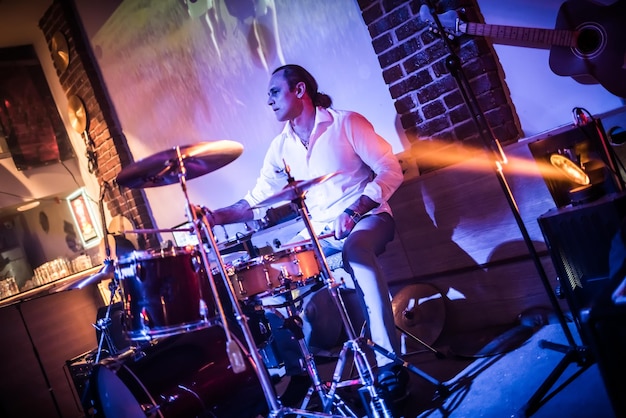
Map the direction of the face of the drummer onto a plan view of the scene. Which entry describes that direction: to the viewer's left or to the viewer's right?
to the viewer's left

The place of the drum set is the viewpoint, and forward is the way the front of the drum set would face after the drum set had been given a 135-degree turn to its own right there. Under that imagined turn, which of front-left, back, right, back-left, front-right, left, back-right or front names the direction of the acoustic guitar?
right

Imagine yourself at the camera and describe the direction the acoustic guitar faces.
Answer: facing the viewer

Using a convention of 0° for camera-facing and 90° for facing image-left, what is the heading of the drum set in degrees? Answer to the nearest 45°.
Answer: approximately 45°

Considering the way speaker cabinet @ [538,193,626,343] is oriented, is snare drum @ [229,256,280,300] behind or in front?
in front

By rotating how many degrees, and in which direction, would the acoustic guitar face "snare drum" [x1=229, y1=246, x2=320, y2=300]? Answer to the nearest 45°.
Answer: approximately 45° to its right

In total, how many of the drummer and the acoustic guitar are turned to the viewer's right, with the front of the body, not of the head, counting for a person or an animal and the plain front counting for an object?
0

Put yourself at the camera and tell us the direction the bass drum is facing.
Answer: facing the viewer and to the left of the viewer

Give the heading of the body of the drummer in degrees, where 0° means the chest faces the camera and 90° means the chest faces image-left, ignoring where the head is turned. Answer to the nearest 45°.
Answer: approximately 45°

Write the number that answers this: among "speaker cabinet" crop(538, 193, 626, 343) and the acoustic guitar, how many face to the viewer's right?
0

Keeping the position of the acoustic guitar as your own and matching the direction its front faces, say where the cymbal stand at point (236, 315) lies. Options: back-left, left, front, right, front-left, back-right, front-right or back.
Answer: front-right

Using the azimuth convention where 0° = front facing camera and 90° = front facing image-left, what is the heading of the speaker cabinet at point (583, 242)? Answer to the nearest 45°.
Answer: approximately 45°
